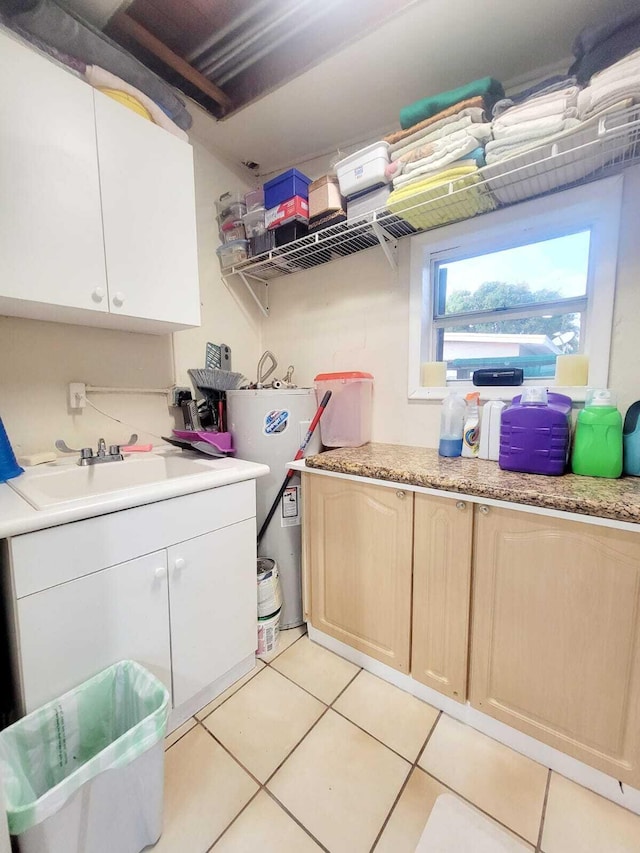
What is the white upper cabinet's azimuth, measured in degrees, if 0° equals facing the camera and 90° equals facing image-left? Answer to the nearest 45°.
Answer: approximately 315°

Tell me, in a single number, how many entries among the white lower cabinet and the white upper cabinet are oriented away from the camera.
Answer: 0

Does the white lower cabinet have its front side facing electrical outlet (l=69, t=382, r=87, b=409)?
no

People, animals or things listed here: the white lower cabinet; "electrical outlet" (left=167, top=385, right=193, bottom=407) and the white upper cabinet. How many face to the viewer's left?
0

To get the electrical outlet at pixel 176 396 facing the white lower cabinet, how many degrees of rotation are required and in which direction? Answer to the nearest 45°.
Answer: approximately 45° to its right

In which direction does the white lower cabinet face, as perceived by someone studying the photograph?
facing the viewer and to the right of the viewer

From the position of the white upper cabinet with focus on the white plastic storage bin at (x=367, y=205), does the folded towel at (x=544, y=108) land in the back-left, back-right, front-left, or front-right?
front-right

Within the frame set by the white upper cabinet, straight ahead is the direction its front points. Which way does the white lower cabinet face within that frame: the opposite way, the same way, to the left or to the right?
the same way

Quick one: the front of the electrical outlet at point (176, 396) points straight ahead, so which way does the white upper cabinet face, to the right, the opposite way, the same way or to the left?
the same way

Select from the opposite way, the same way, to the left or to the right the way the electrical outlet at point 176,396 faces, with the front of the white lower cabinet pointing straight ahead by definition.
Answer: the same way
